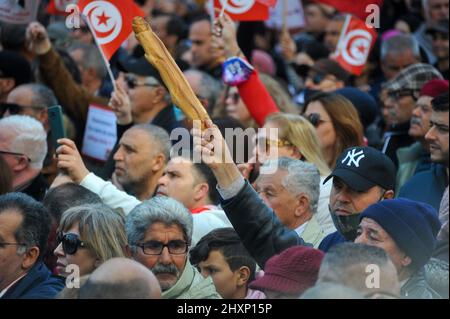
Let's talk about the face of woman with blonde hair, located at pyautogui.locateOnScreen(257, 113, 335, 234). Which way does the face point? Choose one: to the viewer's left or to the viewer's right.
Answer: to the viewer's left

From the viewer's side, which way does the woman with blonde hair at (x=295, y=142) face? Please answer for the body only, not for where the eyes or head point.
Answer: to the viewer's left

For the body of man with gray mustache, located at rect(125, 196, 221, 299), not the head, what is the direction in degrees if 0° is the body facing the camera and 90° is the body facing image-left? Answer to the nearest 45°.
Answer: approximately 0°

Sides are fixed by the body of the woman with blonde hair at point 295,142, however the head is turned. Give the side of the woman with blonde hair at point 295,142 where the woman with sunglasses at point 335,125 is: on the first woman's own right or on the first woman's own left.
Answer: on the first woman's own right

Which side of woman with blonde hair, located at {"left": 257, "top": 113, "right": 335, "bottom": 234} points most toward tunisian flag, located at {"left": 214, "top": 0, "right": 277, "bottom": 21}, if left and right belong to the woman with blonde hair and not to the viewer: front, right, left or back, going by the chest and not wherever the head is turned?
right

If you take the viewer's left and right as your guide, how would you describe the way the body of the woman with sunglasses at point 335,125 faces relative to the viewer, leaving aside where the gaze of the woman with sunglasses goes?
facing to the left of the viewer

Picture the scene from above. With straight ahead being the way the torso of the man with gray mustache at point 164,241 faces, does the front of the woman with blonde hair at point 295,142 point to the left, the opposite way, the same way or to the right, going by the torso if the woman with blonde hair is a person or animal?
to the right
